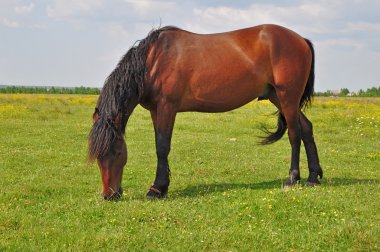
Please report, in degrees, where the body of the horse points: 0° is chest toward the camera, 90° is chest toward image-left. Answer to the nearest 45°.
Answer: approximately 90°
